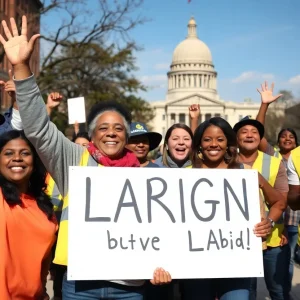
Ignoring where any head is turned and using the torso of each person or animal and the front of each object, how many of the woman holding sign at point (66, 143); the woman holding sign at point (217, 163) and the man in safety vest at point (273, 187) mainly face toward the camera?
3

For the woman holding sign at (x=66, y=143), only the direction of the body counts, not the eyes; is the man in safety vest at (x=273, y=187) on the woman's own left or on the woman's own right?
on the woman's own left

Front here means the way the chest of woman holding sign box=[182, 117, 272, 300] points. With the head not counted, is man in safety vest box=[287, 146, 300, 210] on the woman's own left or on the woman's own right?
on the woman's own left

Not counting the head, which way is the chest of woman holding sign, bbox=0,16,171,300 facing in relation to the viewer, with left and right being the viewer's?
facing the viewer

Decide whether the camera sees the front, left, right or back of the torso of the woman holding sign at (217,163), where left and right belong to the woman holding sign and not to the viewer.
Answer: front

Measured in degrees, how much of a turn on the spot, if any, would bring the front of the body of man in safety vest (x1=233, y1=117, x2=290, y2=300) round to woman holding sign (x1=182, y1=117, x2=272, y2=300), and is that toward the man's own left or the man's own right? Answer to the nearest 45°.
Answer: approximately 45° to the man's own right

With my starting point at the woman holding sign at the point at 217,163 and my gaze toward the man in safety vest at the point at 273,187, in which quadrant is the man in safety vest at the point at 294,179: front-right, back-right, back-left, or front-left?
front-right

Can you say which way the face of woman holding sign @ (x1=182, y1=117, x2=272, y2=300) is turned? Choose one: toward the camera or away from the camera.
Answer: toward the camera

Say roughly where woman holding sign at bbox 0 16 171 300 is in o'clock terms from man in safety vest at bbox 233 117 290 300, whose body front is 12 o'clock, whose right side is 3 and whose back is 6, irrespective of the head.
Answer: The woman holding sign is roughly at 1 o'clock from the man in safety vest.

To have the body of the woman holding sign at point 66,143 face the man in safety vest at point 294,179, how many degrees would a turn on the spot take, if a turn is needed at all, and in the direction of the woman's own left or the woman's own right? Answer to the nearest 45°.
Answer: approximately 90° to the woman's own left

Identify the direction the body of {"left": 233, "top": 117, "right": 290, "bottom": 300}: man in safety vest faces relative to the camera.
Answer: toward the camera

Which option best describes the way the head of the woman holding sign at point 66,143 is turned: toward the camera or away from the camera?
toward the camera

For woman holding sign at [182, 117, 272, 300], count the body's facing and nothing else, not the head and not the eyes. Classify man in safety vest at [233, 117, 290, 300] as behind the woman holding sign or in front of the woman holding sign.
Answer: behind

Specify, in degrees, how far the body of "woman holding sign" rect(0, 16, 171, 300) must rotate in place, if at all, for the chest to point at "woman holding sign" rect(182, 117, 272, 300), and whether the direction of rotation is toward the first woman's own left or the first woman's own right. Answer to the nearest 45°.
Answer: approximately 135° to the first woman's own left

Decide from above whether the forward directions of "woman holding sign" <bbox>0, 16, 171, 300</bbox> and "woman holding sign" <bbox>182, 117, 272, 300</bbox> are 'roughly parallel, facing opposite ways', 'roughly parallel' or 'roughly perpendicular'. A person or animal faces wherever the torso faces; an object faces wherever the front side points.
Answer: roughly parallel
